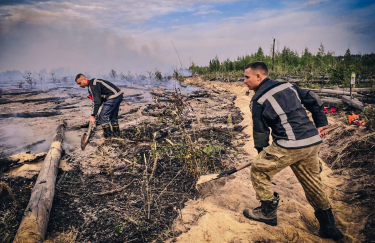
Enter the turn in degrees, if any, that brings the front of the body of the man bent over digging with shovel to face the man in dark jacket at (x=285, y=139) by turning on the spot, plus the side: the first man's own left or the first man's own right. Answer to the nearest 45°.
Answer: approximately 90° to the first man's own left

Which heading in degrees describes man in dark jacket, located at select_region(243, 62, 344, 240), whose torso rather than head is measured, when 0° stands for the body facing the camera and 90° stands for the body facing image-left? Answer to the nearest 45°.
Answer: approximately 135°

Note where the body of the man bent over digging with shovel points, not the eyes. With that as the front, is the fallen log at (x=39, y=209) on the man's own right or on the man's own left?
on the man's own left

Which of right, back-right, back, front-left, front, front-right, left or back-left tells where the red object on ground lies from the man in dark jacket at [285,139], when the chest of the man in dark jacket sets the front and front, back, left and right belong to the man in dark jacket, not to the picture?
front-right

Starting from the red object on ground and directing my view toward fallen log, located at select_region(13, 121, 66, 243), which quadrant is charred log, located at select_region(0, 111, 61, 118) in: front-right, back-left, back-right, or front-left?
front-right

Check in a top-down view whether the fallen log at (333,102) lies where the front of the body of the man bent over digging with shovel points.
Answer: no

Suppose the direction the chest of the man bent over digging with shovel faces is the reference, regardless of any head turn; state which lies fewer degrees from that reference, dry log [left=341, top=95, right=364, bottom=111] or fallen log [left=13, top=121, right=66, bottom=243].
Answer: the fallen log

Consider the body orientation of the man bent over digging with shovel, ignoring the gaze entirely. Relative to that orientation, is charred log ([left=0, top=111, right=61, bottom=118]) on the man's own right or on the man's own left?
on the man's own right

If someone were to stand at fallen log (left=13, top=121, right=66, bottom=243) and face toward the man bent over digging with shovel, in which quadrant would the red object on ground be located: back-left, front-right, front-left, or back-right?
front-right

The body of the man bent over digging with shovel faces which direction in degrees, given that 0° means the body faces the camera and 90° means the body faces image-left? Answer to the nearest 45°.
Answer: approximately 90°

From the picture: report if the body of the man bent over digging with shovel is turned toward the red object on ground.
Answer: no

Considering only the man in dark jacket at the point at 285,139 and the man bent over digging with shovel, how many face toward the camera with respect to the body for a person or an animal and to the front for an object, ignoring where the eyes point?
0

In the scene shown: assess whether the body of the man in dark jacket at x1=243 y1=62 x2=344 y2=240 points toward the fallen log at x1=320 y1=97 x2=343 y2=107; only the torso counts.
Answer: no
